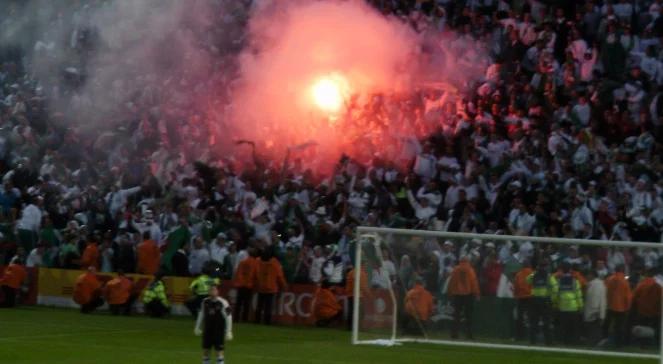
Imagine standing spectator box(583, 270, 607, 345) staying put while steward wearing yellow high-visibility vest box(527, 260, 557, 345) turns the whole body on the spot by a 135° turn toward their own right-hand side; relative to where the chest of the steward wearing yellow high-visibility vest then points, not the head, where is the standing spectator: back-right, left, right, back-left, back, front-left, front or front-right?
front-left

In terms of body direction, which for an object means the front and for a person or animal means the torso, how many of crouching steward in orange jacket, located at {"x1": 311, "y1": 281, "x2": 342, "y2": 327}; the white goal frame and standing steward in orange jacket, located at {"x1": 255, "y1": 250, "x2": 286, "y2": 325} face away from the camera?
2

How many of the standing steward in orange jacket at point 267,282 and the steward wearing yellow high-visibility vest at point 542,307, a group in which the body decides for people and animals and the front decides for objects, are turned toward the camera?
0

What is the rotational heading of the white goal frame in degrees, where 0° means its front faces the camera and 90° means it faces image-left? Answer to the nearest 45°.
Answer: approximately 0°

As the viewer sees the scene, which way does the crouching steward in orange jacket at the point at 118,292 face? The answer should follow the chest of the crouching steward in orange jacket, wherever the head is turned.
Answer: away from the camera

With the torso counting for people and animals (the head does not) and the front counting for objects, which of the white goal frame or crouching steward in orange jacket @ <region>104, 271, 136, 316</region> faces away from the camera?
the crouching steward in orange jacket

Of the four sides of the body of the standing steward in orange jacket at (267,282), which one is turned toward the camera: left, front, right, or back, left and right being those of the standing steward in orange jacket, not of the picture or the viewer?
back

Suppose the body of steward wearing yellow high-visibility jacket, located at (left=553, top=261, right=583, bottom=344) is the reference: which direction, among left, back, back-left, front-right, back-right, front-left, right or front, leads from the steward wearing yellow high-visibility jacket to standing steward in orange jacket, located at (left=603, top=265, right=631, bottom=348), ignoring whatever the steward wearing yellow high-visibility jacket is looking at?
right

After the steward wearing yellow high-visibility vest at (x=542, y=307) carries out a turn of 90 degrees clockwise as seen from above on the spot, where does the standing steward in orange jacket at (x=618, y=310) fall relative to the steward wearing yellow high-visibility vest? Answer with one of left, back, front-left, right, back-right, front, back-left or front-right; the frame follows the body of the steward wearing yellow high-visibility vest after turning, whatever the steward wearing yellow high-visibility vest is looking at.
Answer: front

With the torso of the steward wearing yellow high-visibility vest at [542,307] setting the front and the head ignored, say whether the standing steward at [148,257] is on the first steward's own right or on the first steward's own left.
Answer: on the first steward's own left

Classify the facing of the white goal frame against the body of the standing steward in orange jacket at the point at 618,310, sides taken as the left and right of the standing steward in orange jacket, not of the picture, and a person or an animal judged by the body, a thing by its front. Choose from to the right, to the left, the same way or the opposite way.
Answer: the opposite way

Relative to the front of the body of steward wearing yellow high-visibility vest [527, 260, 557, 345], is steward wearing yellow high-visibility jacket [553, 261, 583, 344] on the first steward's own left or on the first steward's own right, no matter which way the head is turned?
on the first steward's own right

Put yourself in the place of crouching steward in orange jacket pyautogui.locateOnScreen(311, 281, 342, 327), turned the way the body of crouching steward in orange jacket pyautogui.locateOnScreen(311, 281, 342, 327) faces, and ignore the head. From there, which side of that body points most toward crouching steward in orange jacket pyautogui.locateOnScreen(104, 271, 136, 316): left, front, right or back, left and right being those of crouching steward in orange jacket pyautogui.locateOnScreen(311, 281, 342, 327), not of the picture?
left
